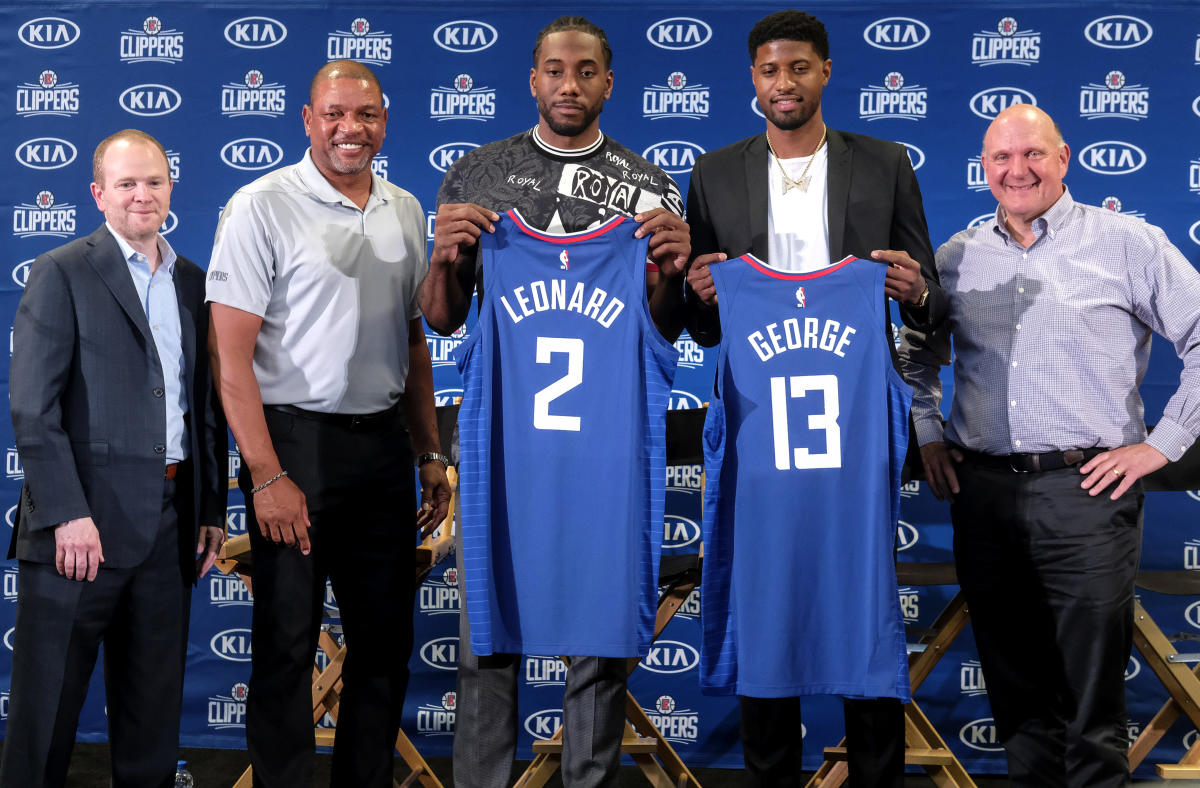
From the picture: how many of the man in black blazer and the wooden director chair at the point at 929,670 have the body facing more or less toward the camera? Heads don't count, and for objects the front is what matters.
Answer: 2

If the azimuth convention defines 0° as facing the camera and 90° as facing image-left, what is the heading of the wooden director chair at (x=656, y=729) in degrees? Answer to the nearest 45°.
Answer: approximately 0°

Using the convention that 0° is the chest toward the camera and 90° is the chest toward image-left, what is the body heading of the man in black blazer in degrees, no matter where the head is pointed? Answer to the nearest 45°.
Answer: approximately 0°

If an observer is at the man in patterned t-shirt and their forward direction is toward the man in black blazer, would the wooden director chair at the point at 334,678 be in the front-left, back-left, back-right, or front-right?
back-left

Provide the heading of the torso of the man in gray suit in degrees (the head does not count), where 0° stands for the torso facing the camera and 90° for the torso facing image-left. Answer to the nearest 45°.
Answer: approximately 315°

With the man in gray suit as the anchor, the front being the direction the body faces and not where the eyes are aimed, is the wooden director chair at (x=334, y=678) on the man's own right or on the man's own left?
on the man's own left

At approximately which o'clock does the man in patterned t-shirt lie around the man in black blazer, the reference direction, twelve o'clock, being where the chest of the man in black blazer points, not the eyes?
The man in patterned t-shirt is roughly at 2 o'clock from the man in black blazer.
